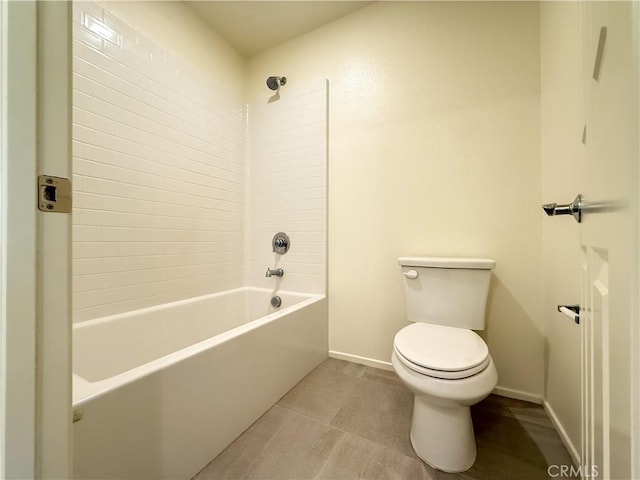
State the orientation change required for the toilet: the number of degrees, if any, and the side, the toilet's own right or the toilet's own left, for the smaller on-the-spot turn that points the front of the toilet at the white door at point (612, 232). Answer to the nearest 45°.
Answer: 0° — it already faces it

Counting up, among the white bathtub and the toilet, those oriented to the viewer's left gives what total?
0

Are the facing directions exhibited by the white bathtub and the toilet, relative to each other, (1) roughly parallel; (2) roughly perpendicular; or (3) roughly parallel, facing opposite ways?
roughly perpendicular

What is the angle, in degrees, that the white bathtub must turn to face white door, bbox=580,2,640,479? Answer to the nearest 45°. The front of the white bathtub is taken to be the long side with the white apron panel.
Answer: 0° — it already faces it

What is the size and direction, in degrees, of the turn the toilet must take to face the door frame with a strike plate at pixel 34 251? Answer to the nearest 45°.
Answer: approximately 45° to its right

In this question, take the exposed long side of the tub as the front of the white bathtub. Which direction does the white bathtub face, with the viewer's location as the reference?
facing the viewer and to the right of the viewer

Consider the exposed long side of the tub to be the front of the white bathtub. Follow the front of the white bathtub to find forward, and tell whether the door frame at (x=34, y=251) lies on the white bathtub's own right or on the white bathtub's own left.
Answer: on the white bathtub's own right
